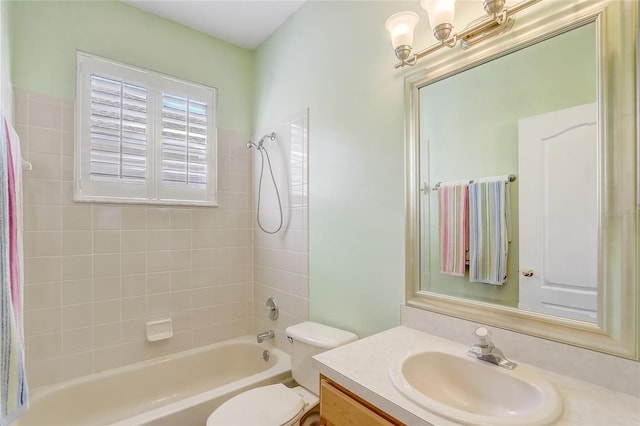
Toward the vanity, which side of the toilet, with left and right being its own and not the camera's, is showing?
left

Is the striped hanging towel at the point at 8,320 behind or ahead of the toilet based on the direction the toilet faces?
ahead

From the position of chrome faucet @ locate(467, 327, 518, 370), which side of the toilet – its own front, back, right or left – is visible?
left

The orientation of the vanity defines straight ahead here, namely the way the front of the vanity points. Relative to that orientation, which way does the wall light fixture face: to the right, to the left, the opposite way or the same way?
the same way

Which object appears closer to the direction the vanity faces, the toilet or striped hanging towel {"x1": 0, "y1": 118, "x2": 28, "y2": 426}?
the striped hanging towel

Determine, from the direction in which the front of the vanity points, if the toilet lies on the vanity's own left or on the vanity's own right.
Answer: on the vanity's own right

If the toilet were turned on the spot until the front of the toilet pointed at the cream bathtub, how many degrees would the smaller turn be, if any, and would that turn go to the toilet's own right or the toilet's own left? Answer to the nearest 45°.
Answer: approximately 90° to the toilet's own right

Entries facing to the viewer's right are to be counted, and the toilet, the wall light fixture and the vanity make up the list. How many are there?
0

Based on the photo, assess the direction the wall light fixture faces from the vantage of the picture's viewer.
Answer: facing the viewer and to the left of the viewer

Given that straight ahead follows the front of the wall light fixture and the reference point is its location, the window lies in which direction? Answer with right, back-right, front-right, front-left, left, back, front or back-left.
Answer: front-right

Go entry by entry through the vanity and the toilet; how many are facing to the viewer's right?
0
